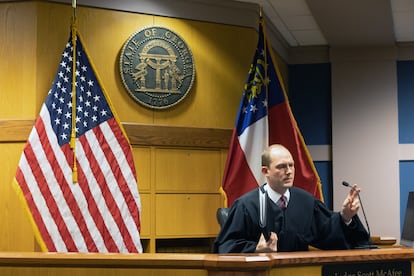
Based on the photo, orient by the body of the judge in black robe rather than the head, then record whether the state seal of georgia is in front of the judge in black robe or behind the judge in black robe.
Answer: behind

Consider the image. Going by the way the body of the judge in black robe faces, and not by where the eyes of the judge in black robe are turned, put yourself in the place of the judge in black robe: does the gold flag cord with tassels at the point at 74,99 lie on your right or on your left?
on your right

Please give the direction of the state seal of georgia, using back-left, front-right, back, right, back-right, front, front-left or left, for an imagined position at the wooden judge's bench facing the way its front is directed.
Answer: back

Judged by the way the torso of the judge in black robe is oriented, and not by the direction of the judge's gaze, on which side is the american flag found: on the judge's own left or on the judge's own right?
on the judge's own right

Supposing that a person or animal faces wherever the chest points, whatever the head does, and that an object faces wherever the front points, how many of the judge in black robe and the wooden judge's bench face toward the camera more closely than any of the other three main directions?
2

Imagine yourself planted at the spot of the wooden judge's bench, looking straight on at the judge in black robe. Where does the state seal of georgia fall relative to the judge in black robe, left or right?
left

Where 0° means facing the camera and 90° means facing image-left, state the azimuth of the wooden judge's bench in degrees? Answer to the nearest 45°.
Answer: approximately 0°

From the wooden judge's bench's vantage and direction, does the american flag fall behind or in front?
behind

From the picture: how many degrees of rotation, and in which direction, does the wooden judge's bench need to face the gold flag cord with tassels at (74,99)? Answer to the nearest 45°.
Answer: approximately 180°
